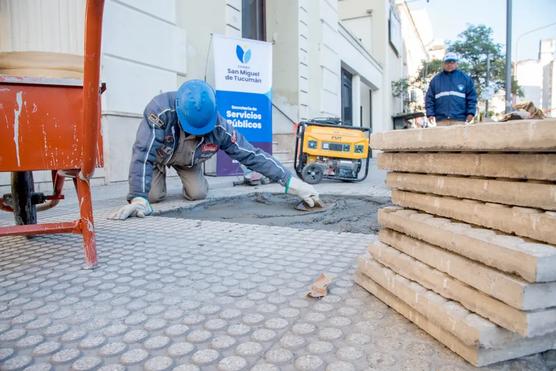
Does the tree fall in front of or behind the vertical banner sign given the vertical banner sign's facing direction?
behind

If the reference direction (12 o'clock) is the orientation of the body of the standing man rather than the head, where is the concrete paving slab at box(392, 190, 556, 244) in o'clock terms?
The concrete paving slab is roughly at 12 o'clock from the standing man.

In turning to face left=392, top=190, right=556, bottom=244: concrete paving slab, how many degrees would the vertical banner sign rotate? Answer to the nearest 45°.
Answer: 0° — it already faces it

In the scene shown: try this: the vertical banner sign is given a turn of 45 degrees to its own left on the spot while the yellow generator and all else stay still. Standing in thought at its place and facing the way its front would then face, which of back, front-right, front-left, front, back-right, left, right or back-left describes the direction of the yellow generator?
front

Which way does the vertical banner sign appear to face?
toward the camera

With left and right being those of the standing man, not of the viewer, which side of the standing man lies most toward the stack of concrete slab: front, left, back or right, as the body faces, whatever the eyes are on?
front

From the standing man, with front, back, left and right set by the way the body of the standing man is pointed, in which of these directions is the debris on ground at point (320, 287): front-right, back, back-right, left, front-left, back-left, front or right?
front

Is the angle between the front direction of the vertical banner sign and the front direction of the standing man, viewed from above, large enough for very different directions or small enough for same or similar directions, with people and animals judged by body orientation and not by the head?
same or similar directions

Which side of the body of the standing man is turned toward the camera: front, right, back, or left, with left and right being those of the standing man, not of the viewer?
front
